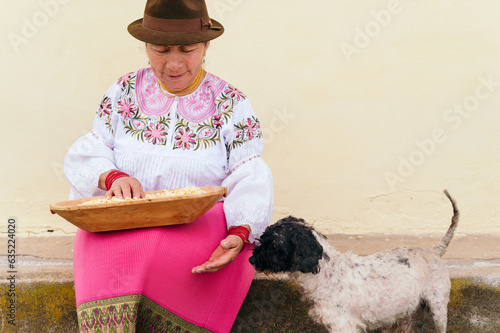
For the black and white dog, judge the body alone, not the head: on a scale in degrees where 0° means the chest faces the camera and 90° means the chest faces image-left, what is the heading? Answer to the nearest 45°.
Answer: approximately 90°

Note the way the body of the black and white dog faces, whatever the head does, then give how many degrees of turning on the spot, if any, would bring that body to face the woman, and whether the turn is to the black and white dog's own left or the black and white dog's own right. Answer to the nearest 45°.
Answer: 0° — it already faces them

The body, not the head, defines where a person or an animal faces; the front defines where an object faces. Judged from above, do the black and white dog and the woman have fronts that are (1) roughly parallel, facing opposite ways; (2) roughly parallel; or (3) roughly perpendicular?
roughly perpendicular

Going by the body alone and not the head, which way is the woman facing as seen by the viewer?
toward the camera

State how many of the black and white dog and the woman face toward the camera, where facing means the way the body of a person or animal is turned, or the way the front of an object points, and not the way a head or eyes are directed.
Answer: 1

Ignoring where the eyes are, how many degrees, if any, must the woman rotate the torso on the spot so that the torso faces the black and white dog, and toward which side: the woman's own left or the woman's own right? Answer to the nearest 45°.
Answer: approximately 90° to the woman's own left
